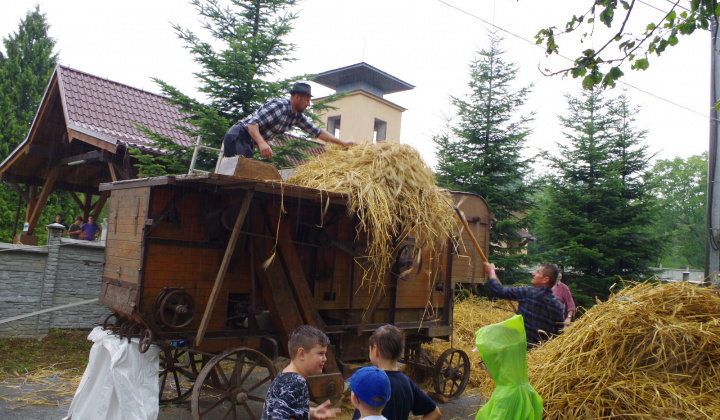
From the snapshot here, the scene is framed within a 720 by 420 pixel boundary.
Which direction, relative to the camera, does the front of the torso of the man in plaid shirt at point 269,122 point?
to the viewer's right

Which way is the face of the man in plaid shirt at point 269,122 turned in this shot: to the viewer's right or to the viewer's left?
to the viewer's right

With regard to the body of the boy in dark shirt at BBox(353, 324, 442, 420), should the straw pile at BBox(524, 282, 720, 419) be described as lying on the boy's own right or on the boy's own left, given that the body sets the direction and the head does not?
on the boy's own right
